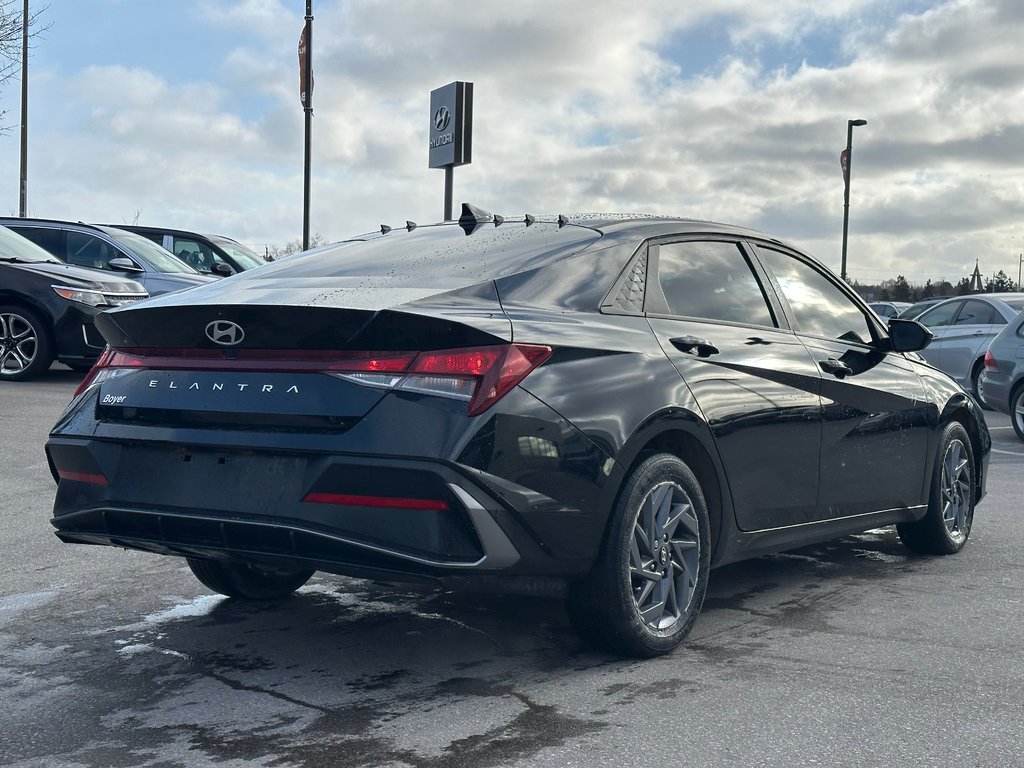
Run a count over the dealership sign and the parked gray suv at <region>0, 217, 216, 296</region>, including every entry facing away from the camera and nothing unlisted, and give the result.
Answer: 0

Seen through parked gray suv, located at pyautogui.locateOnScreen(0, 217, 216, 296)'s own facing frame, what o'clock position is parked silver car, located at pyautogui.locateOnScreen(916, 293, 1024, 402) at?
The parked silver car is roughly at 11 o'clock from the parked gray suv.

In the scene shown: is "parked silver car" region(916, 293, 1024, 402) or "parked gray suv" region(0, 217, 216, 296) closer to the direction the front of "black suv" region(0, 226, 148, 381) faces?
the parked silver car

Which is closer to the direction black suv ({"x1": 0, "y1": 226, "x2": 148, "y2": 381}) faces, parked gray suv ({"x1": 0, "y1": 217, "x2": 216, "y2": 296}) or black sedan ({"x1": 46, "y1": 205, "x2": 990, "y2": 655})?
the black sedan

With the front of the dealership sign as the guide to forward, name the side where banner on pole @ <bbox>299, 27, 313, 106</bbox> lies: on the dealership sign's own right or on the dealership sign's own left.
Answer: on the dealership sign's own right

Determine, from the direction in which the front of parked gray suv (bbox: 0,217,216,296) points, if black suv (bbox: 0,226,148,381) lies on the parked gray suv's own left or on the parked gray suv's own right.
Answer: on the parked gray suv's own right

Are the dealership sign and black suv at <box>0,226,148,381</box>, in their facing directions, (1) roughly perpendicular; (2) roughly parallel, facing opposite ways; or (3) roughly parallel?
roughly perpendicular

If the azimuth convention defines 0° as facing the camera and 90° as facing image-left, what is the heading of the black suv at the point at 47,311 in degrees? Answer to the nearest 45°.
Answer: approximately 315°

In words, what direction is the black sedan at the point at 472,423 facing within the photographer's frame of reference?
facing away from the viewer and to the right of the viewer

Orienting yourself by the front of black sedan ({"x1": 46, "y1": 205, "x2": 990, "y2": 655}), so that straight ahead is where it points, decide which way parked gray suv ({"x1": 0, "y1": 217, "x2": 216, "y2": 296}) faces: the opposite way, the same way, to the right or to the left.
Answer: to the right

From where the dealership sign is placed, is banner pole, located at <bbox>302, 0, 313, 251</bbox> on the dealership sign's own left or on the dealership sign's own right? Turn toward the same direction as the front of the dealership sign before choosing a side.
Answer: on the dealership sign's own right

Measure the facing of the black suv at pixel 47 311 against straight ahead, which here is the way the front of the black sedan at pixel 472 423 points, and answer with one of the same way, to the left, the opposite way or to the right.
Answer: to the right

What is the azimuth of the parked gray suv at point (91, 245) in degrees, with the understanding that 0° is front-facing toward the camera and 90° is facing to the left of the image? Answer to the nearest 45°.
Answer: approximately 315°

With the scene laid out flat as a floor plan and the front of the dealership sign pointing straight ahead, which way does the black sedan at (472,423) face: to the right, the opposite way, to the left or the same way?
the opposite way
